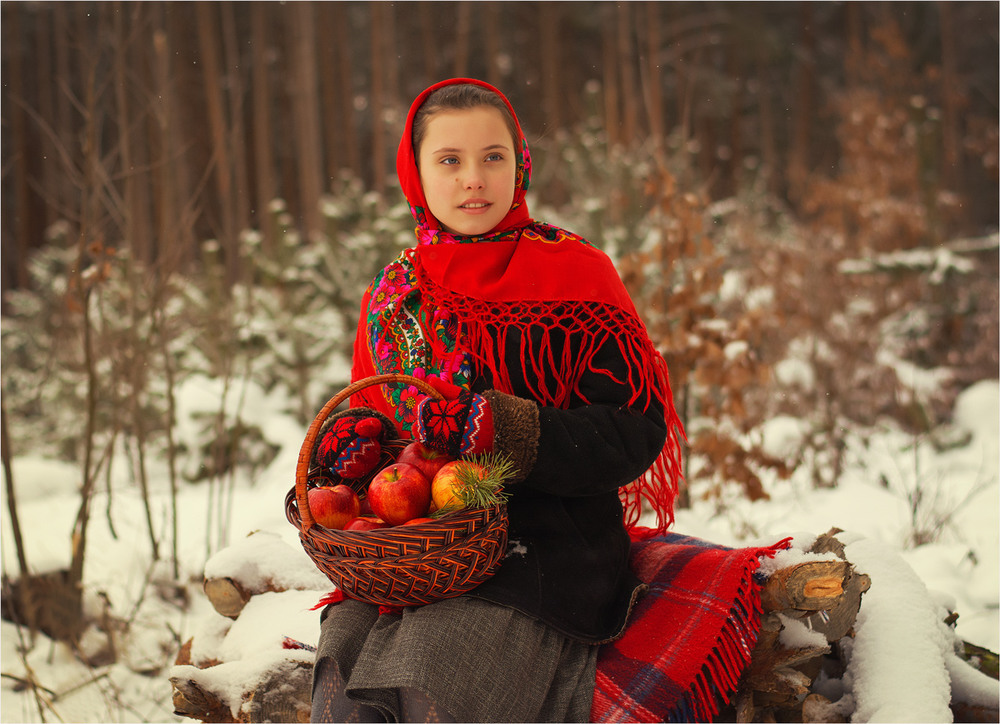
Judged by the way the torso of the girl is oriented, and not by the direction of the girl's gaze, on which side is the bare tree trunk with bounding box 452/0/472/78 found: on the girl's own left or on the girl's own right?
on the girl's own right

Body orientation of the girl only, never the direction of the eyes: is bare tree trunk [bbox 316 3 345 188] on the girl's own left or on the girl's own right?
on the girl's own right

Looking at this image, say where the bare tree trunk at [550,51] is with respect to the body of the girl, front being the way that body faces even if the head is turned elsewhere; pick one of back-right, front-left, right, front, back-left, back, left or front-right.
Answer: back-right

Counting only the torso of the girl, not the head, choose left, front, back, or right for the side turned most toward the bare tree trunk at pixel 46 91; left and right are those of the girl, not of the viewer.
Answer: right

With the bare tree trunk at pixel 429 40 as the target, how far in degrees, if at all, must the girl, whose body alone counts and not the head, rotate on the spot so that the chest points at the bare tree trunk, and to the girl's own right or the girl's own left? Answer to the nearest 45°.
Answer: approximately 135° to the girl's own right

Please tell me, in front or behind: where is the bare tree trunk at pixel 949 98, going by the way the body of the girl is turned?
behind

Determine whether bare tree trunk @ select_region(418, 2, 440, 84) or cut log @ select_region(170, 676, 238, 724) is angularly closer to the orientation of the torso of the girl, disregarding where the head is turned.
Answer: the cut log

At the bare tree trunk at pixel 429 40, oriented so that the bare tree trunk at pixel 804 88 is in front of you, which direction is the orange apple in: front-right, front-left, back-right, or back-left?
back-right

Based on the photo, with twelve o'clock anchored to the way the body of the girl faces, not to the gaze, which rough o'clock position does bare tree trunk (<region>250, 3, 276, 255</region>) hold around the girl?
The bare tree trunk is roughly at 4 o'clock from the girl.

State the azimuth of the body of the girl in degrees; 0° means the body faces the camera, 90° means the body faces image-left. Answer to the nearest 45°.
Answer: approximately 45°
